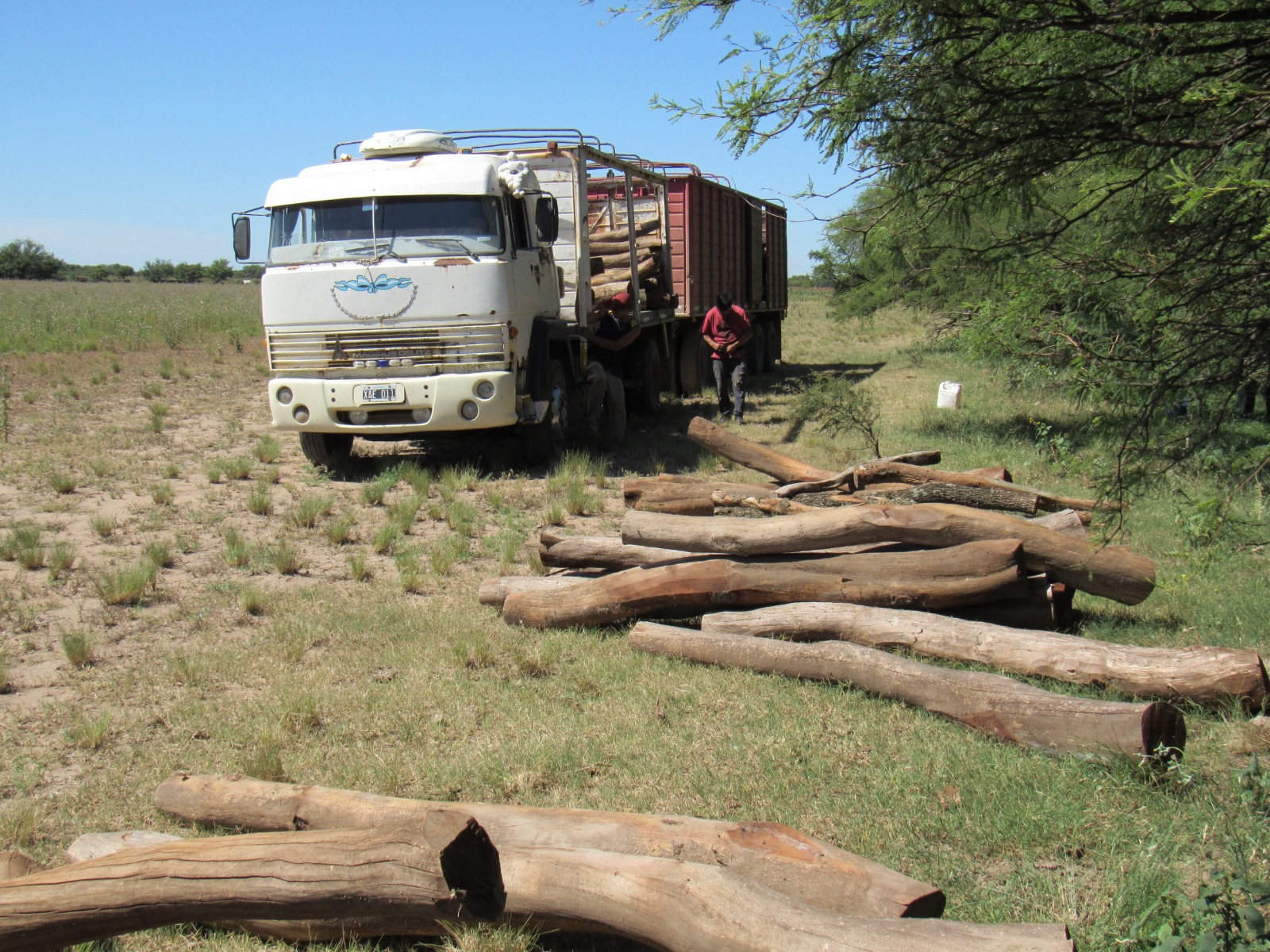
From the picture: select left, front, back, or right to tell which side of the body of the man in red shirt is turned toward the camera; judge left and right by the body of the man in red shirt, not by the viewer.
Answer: front

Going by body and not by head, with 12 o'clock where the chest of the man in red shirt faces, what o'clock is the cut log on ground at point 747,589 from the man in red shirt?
The cut log on ground is roughly at 12 o'clock from the man in red shirt.

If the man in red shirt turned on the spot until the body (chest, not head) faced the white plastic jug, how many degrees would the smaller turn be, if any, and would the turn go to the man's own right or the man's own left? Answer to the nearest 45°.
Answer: approximately 90° to the man's own left

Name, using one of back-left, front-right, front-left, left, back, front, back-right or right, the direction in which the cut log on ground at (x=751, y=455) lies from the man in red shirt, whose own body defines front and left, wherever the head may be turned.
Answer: front

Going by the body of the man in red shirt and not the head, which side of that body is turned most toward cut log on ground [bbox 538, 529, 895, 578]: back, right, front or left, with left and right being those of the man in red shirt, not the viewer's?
front

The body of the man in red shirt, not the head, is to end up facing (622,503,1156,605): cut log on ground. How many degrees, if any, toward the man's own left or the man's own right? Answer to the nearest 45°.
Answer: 0° — they already face it

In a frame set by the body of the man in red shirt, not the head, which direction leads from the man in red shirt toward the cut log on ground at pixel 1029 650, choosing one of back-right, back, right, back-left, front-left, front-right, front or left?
front

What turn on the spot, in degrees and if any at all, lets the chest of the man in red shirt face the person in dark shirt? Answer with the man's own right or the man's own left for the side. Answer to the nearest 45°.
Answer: approximately 45° to the man's own right

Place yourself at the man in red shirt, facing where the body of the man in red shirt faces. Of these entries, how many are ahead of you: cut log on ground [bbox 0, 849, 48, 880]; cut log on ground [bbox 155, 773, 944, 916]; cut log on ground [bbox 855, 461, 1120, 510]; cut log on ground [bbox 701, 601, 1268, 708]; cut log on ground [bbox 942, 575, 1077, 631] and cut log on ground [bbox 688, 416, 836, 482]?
6

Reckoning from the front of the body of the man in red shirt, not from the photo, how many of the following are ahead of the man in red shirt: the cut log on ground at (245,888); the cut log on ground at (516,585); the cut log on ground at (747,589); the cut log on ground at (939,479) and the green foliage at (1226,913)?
5

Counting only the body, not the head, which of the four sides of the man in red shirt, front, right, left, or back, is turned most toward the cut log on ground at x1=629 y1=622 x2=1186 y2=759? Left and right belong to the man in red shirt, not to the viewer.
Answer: front

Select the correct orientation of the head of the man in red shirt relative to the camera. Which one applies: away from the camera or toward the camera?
toward the camera
